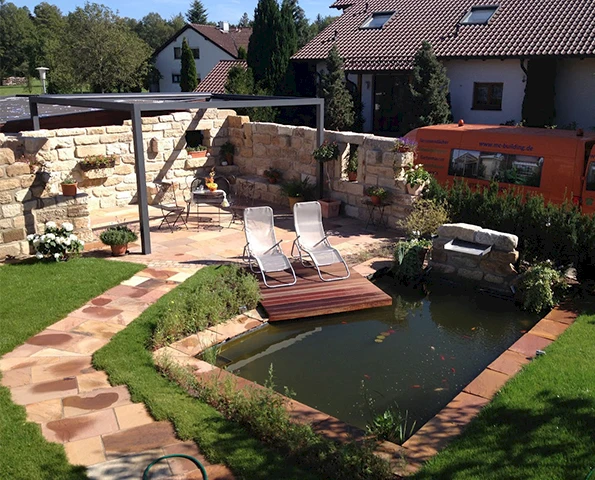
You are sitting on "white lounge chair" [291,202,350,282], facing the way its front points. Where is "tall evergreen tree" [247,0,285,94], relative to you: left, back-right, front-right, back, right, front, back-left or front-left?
back-left

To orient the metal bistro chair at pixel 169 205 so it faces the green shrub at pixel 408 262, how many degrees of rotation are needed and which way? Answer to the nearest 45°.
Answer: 0° — it already faces it

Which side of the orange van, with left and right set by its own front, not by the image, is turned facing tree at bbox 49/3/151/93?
back

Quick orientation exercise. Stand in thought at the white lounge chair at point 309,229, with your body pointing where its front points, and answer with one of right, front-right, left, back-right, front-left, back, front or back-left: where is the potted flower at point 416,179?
left

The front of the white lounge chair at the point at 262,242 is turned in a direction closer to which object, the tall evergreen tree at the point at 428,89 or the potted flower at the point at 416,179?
the potted flower

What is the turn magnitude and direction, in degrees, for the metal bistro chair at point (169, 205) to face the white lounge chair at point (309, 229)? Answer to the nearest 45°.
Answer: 0° — it already faces it

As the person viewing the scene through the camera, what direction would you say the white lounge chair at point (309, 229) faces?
facing the viewer and to the right of the viewer

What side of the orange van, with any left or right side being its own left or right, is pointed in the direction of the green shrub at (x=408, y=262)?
right

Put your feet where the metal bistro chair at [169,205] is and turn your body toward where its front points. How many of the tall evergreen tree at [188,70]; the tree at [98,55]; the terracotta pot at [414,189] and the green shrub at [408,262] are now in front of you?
2

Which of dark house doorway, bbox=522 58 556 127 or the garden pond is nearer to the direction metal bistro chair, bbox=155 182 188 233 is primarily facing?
the garden pond
